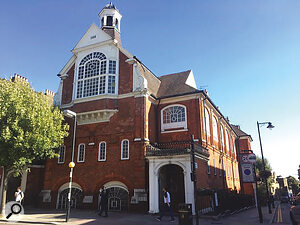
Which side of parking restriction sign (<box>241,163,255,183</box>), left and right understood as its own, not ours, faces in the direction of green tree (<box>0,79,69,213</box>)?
right

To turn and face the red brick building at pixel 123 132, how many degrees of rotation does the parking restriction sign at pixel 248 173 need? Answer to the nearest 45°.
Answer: approximately 90° to its right

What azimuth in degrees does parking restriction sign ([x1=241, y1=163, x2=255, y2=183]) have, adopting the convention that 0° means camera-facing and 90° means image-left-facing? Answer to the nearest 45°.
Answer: approximately 0°
